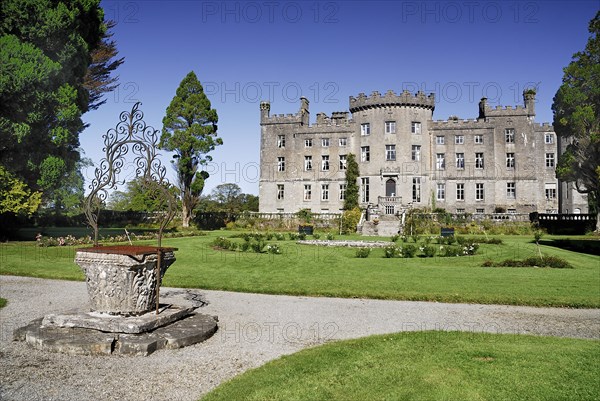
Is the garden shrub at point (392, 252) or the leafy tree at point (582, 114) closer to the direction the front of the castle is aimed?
the garden shrub

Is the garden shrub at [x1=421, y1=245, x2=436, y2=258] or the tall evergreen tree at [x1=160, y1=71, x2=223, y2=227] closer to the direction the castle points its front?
the garden shrub

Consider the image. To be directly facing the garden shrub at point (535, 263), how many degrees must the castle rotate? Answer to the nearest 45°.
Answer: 0° — it already faces it

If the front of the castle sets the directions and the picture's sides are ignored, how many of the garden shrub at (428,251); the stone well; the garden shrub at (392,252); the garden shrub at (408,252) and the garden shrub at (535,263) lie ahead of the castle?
5

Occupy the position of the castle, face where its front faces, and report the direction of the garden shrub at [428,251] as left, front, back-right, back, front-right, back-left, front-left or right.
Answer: front

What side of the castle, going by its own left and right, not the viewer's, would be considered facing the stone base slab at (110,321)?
front

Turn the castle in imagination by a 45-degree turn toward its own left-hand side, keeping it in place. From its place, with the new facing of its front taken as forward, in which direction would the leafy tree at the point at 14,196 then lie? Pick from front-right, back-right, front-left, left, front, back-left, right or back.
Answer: right

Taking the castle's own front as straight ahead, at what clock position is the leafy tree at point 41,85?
The leafy tree is roughly at 1 o'clock from the castle.

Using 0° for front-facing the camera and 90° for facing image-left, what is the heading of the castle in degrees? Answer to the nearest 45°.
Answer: approximately 0°

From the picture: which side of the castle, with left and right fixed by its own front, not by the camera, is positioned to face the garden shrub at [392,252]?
front

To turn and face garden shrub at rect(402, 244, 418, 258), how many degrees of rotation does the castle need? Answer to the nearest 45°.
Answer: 0° — it already faces it

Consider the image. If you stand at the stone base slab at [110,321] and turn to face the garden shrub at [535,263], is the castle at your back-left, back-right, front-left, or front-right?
front-left

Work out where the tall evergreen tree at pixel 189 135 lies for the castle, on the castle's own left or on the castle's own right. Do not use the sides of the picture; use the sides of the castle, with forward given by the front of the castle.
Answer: on the castle's own right
